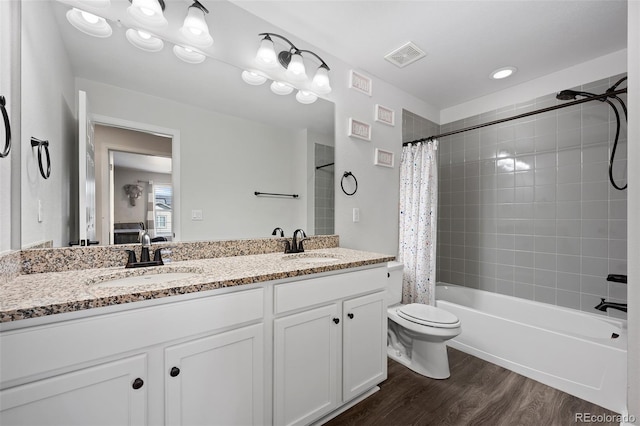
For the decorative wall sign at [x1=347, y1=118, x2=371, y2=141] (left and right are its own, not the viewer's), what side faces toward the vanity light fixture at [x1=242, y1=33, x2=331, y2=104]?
right

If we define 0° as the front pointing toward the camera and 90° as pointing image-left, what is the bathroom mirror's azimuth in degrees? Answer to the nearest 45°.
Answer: approximately 315°

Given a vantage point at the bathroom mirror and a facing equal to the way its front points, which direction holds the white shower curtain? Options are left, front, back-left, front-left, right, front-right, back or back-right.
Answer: front-left

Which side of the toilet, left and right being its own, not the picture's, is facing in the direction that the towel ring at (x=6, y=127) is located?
right

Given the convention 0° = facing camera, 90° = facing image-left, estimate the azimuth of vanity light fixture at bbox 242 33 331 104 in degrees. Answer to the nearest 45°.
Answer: approximately 315°

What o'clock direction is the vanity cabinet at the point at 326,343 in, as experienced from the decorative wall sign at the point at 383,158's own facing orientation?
The vanity cabinet is roughly at 2 o'clock from the decorative wall sign.

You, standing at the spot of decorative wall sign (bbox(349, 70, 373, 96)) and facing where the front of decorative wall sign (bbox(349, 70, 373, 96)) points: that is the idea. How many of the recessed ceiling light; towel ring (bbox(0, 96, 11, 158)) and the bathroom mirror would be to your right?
2

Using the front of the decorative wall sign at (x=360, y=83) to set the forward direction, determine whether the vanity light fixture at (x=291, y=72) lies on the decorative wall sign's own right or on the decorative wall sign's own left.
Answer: on the decorative wall sign's own right

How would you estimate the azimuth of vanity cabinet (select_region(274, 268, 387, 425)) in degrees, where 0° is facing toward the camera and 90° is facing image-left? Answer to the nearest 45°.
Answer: approximately 315°

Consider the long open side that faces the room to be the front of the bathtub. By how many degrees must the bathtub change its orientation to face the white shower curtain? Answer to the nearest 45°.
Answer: approximately 45° to its right
